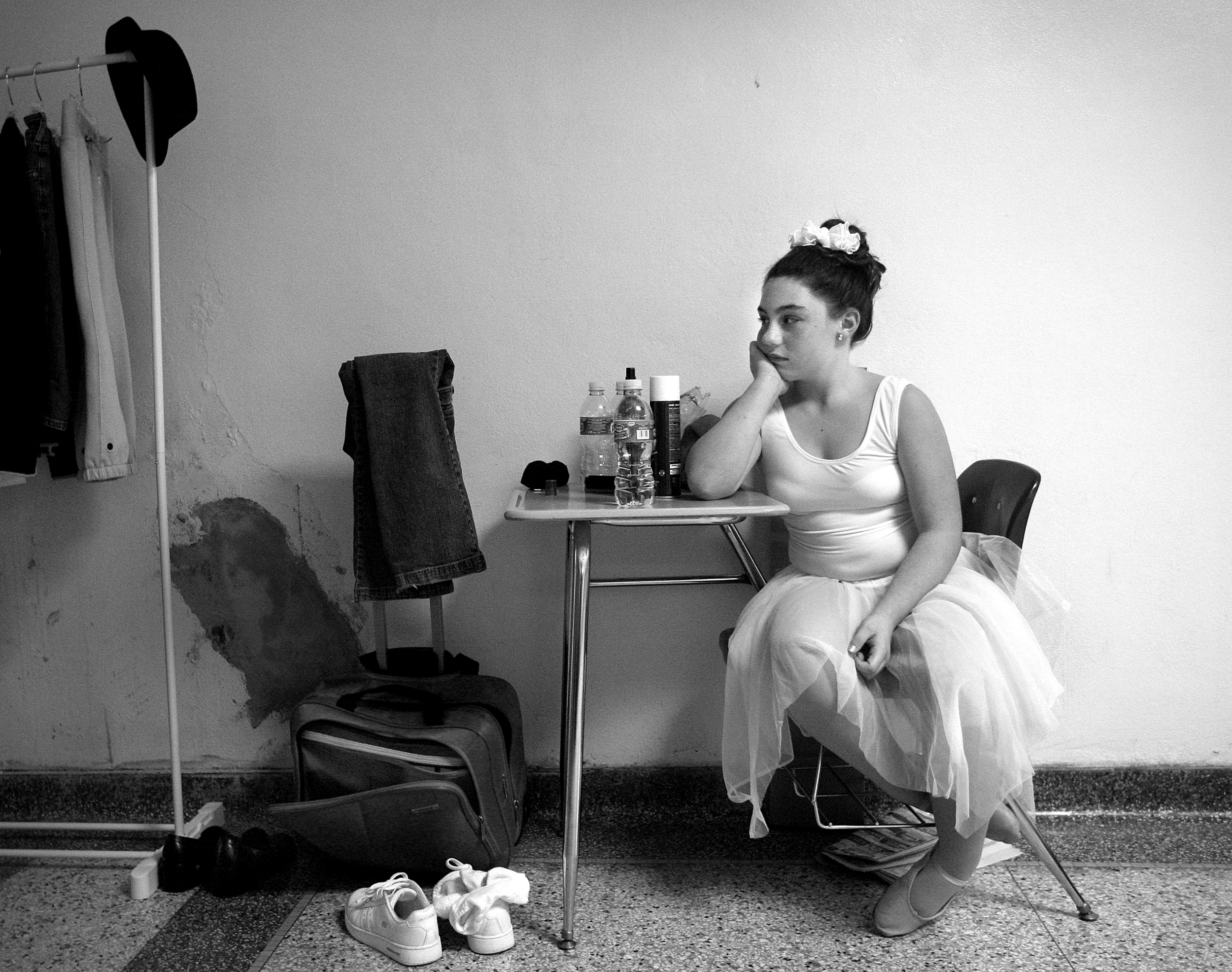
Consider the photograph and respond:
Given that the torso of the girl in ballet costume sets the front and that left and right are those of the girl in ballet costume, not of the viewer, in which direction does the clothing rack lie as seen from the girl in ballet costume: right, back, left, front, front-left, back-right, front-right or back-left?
front-right

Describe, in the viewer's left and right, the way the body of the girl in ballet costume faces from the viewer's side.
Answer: facing the viewer and to the left of the viewer

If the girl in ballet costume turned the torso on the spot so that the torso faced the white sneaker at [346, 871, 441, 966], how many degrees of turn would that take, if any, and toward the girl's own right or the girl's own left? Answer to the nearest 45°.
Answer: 0° — they already face it

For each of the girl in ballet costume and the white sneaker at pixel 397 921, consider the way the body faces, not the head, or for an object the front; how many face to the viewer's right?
0

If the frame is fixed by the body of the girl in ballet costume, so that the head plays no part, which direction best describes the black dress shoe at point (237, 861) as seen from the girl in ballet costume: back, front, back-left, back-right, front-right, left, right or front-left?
front-right

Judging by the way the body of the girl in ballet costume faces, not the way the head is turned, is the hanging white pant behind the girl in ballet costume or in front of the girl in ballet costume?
in front
